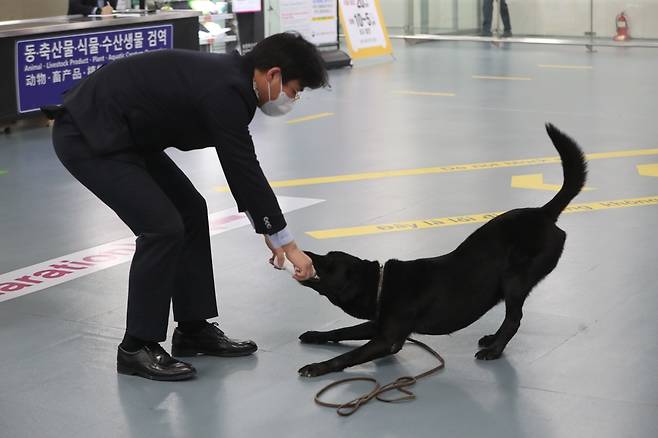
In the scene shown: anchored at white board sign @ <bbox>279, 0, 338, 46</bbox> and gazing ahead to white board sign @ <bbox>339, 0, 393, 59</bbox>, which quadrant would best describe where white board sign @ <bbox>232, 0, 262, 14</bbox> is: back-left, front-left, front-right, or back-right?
back-left

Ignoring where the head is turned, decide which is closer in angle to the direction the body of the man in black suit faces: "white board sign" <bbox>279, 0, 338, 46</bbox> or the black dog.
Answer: the black dog

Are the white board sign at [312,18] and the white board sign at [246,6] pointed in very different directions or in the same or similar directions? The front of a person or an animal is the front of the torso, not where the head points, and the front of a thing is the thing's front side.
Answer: same or similar directions

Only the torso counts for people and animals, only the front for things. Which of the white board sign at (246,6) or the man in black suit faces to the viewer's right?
the man in black suit

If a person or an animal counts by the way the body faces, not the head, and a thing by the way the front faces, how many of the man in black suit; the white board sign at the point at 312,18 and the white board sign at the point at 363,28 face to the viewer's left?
0

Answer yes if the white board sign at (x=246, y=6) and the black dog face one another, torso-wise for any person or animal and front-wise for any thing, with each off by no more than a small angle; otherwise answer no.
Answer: no

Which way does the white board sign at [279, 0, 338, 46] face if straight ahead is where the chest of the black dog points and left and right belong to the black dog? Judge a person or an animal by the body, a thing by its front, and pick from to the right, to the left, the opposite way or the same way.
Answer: to the left

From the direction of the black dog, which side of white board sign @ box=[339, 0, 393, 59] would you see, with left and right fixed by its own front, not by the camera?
front

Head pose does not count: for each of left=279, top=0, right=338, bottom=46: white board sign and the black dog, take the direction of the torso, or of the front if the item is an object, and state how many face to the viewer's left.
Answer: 1

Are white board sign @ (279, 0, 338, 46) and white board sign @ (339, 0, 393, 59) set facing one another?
no

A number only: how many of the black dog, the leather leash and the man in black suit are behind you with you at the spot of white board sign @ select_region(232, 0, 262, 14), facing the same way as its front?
0

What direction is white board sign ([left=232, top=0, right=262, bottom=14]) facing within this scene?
toward the camera

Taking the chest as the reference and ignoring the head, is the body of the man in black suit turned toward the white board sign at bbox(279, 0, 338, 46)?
no

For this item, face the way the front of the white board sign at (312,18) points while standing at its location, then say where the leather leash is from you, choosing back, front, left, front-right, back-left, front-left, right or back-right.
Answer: front

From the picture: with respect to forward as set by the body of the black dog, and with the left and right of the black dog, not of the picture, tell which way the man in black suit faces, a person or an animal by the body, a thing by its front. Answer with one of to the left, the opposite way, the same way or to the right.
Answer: the opposite way

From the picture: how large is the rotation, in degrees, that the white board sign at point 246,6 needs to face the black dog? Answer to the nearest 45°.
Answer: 0° — it already faces it

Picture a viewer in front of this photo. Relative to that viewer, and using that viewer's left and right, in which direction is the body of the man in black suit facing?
facing to the right of the viewer

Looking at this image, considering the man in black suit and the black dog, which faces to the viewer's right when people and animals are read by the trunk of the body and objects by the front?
the man in black suit

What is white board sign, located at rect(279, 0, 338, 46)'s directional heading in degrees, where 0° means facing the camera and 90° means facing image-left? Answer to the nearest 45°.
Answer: approximately 0°

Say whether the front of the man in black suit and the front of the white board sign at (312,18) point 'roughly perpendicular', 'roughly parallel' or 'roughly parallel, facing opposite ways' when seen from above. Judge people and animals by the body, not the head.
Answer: roughly perpendicular

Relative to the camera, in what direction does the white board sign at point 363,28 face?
facing the viewer

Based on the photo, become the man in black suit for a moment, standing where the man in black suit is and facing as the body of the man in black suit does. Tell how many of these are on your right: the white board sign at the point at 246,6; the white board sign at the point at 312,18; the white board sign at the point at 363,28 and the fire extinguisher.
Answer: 0

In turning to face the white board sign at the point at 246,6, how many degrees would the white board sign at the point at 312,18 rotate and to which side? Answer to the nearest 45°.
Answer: approximately 90° to its right
